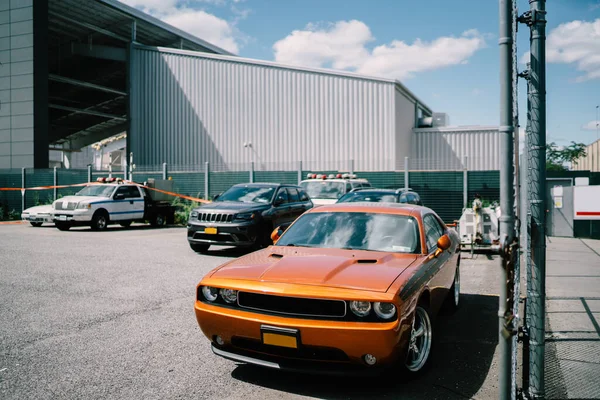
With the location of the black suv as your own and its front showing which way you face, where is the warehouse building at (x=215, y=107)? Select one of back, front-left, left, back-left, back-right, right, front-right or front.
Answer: back-right

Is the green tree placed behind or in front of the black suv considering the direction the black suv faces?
behind

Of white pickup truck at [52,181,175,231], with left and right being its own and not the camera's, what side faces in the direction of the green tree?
back

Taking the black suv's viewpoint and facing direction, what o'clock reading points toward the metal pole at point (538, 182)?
The metal pole is roughly at 10 o'clock from the black suv.

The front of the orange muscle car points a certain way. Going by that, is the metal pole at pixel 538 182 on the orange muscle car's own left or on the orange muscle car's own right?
on the orange muscle car's own left

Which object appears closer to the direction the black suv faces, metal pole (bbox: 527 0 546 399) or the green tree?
the metal pole

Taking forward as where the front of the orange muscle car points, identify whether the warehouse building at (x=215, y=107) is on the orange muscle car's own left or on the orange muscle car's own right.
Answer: on the orange muscle car's own right

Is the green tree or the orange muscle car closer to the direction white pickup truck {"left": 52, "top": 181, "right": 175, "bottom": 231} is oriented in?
the orange muscle car
